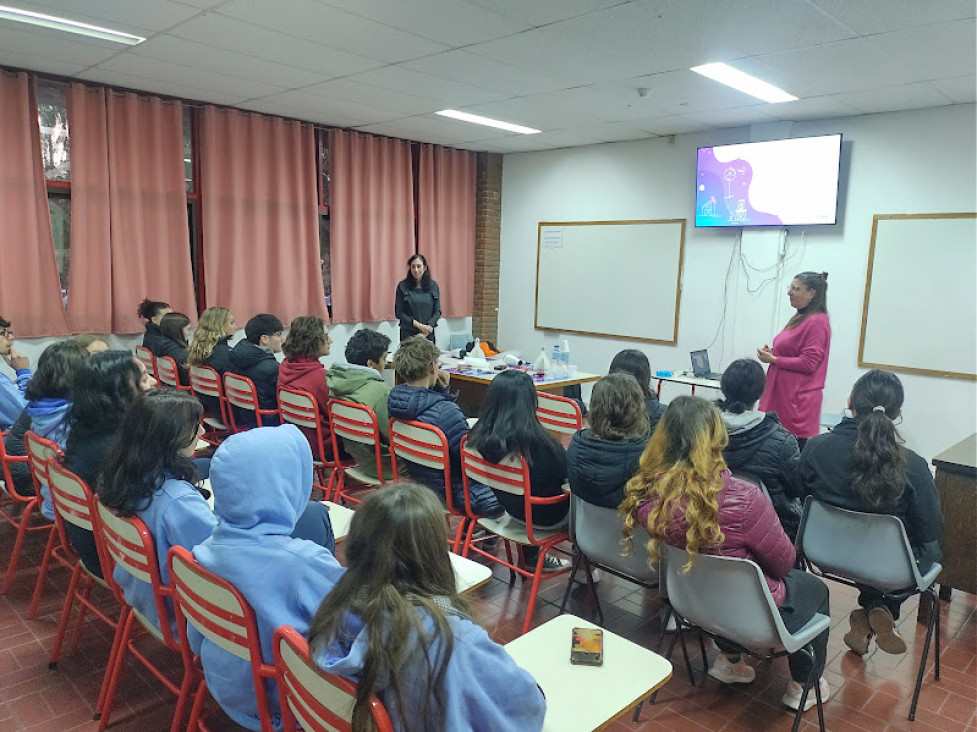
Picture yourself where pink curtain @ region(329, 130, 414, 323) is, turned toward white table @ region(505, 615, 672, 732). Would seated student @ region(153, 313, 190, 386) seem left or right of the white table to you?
right

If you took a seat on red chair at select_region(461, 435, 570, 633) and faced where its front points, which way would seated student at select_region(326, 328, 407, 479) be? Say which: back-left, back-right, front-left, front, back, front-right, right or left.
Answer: left

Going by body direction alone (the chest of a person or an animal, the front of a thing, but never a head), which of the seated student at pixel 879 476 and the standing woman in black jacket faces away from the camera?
the seated student

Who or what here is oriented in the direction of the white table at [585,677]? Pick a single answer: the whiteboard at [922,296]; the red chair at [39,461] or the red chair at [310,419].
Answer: the whiteboard

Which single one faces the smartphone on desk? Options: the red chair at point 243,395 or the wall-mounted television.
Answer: the wall-mounted television

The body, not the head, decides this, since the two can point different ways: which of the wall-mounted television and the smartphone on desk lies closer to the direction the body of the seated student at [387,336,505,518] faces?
the wall-mounted television

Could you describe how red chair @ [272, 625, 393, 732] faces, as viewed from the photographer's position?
facing away from the viewer and to the right of the viewer

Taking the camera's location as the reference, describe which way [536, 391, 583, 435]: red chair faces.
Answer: facing away from the viewer and to the right of the viewer

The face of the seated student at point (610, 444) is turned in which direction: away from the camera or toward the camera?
away from the camera

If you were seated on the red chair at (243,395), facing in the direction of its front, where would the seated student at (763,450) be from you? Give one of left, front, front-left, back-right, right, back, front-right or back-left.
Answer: right

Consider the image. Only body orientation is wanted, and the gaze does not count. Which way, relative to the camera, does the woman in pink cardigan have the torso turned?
to the viewer's left

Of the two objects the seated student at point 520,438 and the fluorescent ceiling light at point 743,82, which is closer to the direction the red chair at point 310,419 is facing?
the fluorescent ceiling light

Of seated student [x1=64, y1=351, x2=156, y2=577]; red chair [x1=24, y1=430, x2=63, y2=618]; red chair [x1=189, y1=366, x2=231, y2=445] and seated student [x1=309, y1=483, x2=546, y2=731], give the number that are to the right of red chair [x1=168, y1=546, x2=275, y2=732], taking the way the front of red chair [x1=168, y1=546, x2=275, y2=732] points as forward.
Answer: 1

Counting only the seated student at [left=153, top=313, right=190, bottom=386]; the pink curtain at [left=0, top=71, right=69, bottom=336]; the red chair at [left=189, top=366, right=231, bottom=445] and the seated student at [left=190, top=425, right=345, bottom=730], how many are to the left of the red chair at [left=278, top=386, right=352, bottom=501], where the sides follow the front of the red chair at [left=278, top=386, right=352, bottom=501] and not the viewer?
3

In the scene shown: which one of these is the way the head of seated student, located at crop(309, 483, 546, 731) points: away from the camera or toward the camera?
away from the camera

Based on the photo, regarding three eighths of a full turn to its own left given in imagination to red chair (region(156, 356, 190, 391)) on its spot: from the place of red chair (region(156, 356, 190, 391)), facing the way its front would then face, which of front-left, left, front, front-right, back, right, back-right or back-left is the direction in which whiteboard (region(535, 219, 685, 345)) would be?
back
